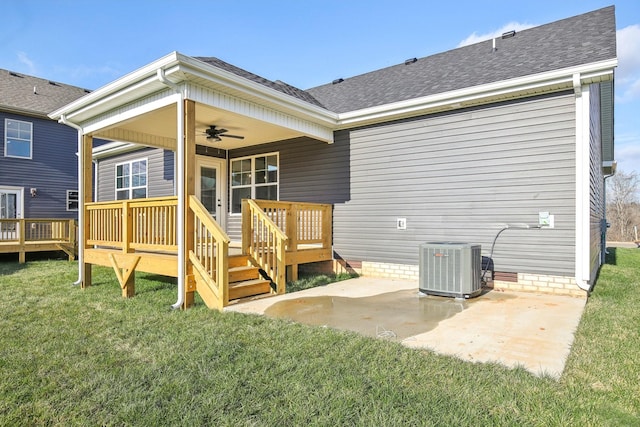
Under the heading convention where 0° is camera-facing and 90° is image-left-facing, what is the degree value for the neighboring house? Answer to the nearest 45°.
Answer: approximately 135°

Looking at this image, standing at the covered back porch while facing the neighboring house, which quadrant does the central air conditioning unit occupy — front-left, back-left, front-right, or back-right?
back-right

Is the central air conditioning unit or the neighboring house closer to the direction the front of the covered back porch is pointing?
the central air conditioning unit

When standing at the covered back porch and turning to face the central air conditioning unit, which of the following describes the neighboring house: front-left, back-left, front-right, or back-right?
back-left

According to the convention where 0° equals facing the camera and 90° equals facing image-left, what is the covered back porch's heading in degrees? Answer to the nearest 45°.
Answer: approximately 315°
